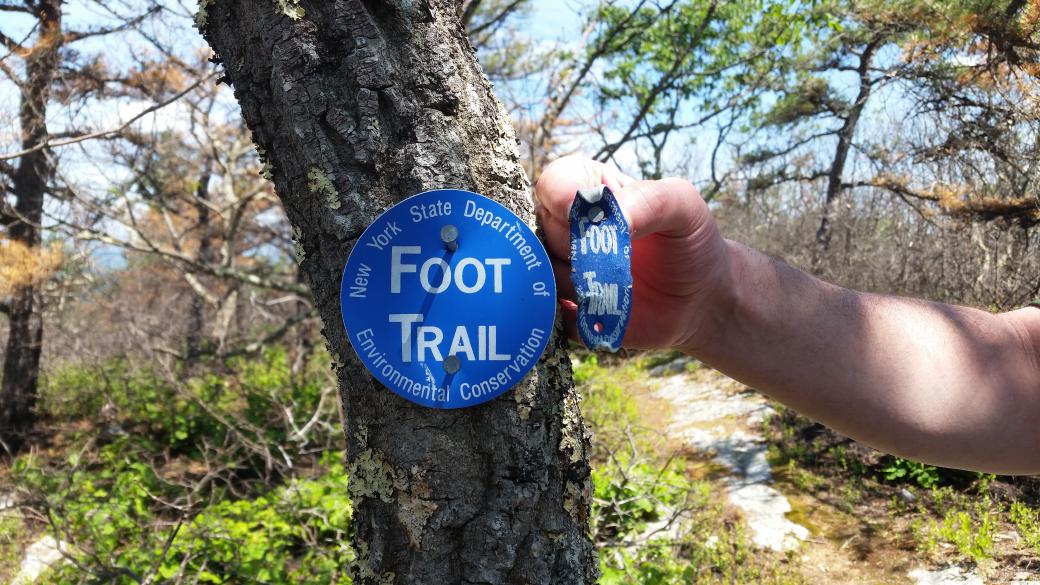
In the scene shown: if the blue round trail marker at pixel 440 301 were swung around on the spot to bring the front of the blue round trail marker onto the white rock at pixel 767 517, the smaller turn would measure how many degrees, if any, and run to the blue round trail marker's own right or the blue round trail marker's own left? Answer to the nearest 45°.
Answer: approximately 135° to the blue round trail marker's own left

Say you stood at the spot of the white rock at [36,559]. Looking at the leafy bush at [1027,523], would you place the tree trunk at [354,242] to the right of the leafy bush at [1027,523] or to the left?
right

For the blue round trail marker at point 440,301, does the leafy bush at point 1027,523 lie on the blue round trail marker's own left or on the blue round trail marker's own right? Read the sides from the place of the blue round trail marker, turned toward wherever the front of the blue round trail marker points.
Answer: on the blue round trail marker's own left

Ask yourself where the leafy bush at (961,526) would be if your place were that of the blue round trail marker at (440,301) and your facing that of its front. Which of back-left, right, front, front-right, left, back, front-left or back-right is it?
back-left

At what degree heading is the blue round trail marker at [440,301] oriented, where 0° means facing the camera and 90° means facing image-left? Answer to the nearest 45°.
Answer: approximately 0°

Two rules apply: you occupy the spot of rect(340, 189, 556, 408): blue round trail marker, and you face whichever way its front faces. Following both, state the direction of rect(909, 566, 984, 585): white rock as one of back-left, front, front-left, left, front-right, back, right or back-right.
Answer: back-left

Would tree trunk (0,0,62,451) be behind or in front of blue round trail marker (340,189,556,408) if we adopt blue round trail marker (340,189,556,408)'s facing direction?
behind

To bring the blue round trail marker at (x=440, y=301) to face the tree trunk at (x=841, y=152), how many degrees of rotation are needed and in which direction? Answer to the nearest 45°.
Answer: approximately 135° to its left

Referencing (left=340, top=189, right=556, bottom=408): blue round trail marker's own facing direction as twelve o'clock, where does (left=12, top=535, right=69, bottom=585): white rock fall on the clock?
The white rock is roughly at 5 o'clock from the blue round trail marker.
